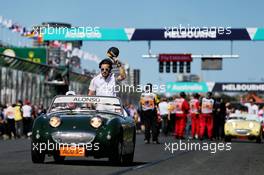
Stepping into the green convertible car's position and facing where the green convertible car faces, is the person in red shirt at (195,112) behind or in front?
behind

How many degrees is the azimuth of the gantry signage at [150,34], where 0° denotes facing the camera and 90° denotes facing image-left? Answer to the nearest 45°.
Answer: approximately 0°

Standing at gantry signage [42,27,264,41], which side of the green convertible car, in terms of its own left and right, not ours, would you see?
back
